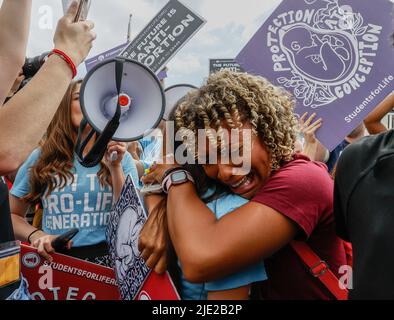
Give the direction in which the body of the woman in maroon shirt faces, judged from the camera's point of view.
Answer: to the viewer's left

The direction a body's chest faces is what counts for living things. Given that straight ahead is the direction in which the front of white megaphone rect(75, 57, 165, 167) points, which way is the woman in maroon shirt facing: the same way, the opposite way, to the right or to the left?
to the right

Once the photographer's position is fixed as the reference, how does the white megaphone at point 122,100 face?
facing the viewer

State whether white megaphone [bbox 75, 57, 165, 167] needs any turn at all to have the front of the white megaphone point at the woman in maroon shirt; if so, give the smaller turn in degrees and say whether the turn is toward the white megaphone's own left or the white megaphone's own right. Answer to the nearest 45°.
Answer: approximately 45° to the white megaphone's own left

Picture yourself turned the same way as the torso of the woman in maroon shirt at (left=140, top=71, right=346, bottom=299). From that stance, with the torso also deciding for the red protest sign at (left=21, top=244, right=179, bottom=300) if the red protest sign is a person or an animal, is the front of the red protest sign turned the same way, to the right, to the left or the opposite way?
to the left

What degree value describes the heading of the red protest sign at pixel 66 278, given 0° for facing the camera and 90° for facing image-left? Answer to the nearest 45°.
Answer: approximately 0°

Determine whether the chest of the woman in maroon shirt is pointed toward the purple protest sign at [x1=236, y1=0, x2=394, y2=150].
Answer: no

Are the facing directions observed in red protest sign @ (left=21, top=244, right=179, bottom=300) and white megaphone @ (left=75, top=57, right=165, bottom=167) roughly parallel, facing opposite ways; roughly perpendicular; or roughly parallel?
roughly parallel

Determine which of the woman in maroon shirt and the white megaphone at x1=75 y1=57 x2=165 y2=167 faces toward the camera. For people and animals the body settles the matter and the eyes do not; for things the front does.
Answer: the white megaphone

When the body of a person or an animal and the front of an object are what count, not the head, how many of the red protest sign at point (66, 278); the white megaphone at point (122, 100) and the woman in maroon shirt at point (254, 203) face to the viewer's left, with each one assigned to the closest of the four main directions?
1

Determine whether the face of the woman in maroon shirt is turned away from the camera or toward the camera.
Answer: toward the camera

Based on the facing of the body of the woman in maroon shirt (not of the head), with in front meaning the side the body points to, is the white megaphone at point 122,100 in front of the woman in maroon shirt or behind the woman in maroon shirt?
in front

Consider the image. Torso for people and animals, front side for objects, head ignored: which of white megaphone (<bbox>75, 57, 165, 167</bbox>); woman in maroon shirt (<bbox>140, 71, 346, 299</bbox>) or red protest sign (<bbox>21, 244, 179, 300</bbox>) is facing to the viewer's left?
the woman in maroon shirt
